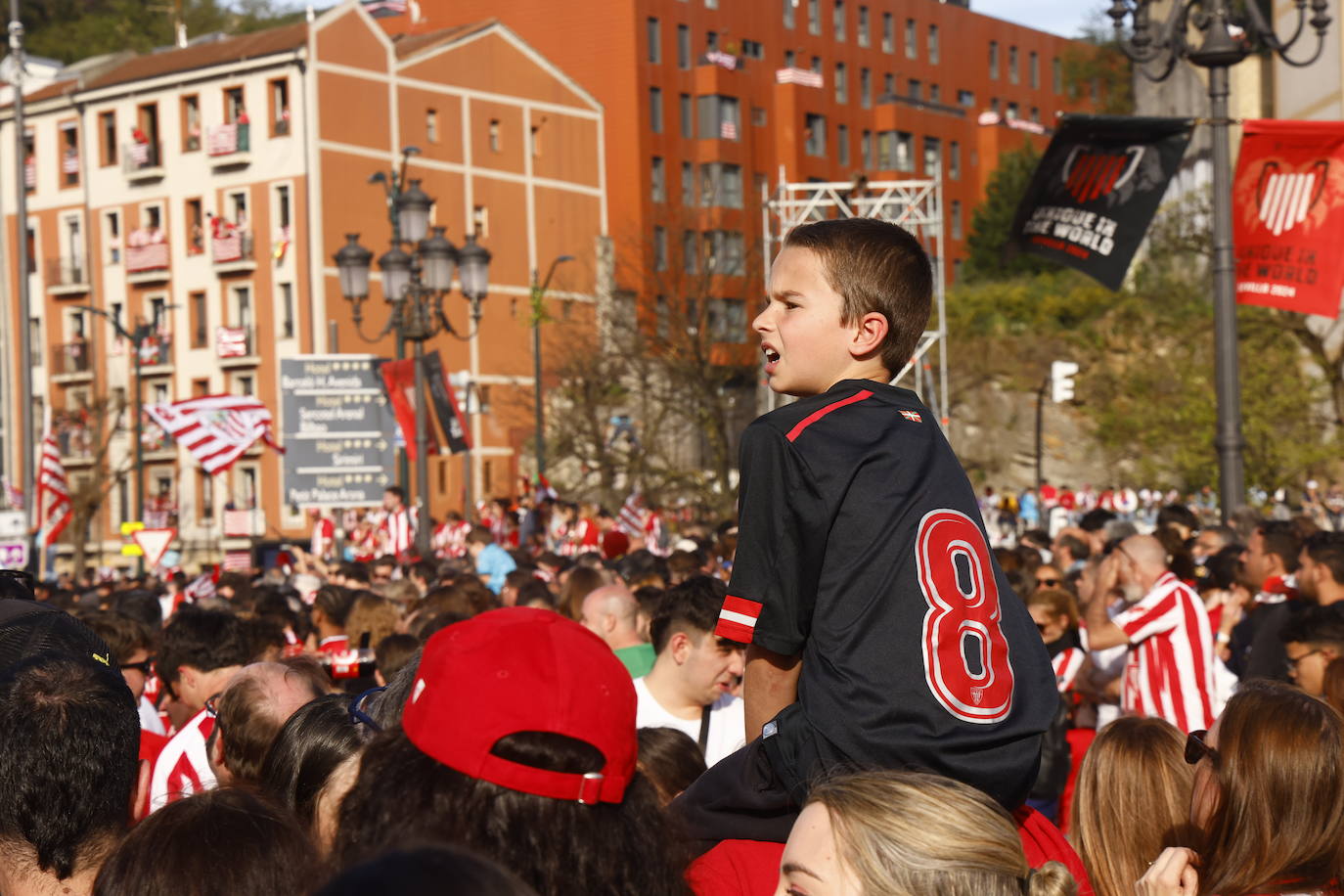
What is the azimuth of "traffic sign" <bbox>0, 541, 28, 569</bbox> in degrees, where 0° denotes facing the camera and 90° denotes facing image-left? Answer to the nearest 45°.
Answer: approximately 0°

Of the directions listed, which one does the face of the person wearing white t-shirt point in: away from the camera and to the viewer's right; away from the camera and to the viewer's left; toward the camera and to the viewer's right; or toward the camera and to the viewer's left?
toward the camera and to the viewer's right

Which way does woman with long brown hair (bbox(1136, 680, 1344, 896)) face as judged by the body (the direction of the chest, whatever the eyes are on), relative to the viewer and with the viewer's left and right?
facing away from the viewer and to the left of the viewer

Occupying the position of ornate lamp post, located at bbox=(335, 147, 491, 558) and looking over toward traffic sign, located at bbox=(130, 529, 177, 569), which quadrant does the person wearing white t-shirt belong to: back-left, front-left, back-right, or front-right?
back-left

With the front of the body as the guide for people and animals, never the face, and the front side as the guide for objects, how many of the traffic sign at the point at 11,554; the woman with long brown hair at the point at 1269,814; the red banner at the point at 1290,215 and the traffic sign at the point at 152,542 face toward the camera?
3

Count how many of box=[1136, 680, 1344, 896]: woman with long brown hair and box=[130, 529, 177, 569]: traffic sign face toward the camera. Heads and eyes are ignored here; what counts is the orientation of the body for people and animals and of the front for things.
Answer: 1

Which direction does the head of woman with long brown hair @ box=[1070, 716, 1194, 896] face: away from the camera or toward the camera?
away from the camera

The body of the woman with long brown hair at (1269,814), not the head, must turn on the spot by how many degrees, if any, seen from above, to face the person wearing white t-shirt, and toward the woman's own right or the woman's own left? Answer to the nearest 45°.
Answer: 0° — they already face them

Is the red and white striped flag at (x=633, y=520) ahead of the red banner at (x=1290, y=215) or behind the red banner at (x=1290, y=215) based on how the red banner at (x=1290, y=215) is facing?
behind

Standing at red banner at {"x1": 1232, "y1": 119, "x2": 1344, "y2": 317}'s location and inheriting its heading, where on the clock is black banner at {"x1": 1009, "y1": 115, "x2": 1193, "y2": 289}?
The black banner is roughly at 2 o'clock from the red banner.

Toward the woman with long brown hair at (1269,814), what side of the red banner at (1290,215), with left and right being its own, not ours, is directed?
front
